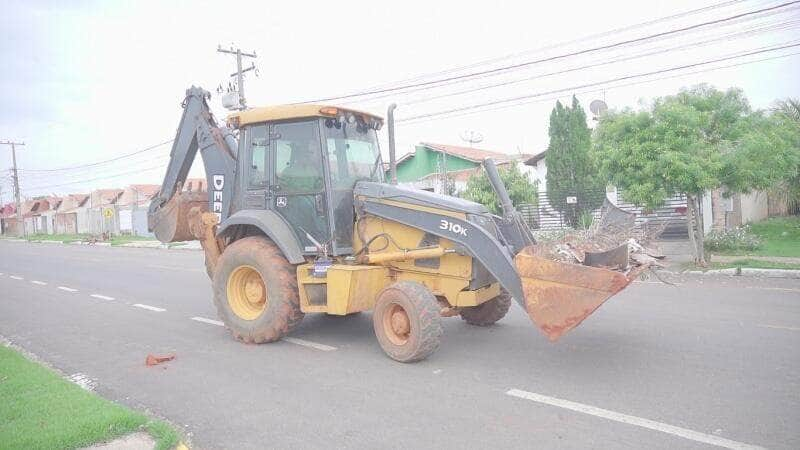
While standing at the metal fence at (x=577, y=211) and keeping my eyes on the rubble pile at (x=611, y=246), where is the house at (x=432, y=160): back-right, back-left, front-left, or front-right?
back-right

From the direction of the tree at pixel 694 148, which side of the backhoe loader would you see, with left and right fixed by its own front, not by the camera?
left

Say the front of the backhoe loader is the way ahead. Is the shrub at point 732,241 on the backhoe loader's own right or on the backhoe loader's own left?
on the backhoe loader's own left

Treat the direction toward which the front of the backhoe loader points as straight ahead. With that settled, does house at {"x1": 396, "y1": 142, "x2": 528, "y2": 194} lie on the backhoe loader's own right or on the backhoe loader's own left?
on the backhoe loader's own left

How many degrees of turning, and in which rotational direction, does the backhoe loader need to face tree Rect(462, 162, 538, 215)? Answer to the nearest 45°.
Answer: approximately 135° to its left

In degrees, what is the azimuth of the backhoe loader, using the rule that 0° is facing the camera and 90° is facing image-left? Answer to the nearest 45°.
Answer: approximately 315°

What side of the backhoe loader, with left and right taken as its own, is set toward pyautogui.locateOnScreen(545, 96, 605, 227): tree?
left

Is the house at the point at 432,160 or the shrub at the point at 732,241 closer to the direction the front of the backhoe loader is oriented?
the shrub

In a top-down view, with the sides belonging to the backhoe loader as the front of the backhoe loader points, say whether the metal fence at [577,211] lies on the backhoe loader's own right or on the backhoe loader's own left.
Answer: on the backhoe loader's own left

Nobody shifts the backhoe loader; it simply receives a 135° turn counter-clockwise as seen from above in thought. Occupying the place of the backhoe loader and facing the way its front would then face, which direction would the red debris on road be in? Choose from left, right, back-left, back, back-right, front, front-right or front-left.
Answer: left
